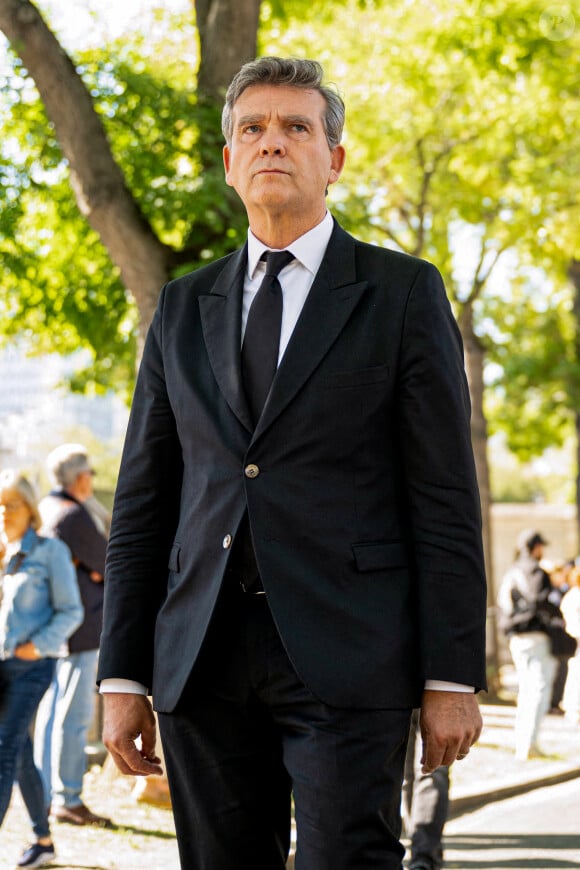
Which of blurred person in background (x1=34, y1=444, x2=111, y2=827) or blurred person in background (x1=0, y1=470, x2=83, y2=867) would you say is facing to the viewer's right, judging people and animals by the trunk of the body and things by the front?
blurred person in background (x1=34, y1=444, x2=111, y2=827)

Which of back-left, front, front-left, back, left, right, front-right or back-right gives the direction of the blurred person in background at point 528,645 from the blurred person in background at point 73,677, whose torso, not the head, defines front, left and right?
front-left

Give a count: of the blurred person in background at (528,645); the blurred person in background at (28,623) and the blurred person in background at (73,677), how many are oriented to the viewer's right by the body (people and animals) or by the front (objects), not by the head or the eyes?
2

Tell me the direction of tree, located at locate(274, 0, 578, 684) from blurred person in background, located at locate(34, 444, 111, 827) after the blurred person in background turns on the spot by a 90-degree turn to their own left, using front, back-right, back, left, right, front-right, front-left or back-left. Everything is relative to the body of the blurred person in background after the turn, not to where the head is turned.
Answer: front-right

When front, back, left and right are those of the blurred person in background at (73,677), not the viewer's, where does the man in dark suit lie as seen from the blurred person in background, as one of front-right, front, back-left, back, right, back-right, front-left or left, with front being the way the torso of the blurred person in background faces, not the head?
right

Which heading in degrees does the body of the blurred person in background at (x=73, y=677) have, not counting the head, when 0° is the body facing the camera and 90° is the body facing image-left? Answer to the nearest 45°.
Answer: approximately 270°

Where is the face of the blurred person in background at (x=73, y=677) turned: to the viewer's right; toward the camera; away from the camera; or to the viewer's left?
to the viewer's right

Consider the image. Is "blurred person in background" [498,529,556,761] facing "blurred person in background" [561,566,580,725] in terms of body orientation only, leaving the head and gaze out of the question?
no
